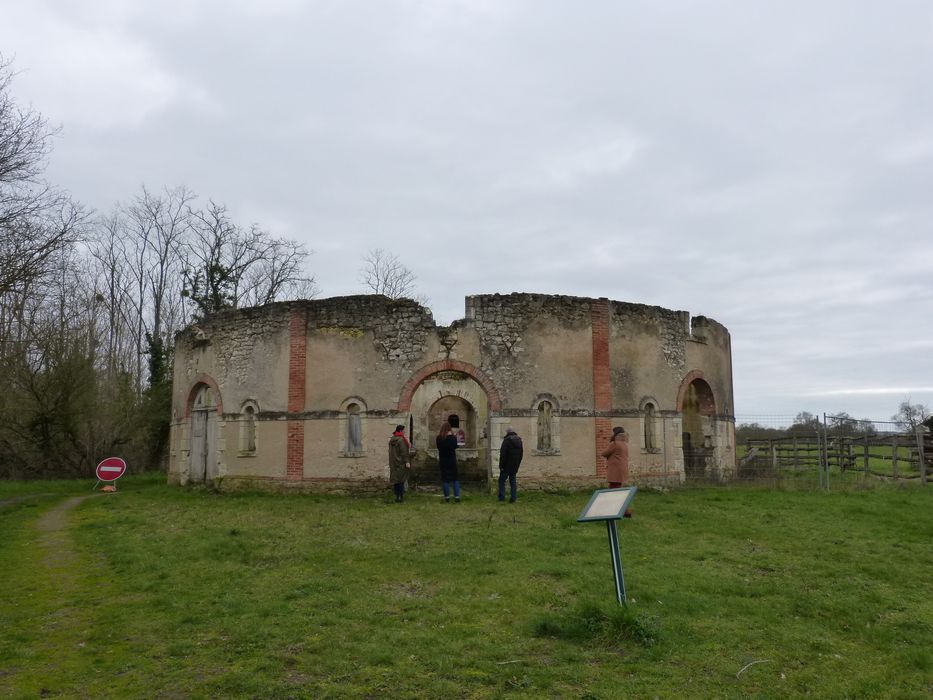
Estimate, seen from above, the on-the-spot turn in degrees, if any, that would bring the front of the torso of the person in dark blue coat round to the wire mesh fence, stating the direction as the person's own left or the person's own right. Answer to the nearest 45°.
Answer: approximately 45° to the person's own right

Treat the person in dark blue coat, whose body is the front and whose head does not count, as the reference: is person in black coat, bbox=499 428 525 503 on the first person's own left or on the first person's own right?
on the first person's own right

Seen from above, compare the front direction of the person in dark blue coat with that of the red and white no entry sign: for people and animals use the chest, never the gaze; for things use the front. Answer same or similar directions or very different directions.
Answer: very different directions

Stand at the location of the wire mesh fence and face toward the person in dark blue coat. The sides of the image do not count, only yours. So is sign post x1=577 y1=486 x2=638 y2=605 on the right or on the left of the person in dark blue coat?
left

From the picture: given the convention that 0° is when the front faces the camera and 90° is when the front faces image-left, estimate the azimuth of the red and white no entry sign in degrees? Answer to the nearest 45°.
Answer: approximately 0°

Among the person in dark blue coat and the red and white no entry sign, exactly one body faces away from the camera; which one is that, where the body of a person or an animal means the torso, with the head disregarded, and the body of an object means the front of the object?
the person in dark blue coat

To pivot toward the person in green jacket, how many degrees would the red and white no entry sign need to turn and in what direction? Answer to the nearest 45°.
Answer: approximately 45° to its left

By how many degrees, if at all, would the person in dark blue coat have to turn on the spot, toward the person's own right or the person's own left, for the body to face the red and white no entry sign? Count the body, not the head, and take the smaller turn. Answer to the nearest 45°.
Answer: approximately 45° to the person's own left

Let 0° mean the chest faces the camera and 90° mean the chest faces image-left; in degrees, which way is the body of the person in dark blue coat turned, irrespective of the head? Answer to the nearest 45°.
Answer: approximately 180°

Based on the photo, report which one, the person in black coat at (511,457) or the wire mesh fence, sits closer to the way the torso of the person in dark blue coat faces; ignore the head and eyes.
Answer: the wire mesh fence

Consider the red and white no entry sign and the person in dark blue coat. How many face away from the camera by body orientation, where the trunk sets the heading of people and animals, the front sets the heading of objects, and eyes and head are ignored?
1
